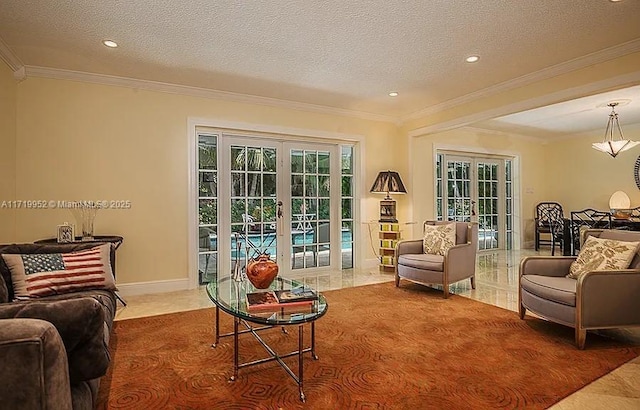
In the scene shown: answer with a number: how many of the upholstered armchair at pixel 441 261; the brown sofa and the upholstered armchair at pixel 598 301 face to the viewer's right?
1

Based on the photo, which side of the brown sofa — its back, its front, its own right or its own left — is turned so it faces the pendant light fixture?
front

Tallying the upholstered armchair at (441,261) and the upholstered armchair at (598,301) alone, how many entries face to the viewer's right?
0

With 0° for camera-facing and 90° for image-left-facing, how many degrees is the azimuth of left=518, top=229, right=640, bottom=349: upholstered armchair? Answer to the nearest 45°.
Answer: approximately 45°

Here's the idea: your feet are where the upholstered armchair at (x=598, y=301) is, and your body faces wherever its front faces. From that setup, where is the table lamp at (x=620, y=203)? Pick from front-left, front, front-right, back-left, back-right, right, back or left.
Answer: back-right

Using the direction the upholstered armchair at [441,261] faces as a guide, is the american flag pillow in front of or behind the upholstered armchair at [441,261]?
in front

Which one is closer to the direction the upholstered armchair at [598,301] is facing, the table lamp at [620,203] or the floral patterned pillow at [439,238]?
the floral patterned pillow

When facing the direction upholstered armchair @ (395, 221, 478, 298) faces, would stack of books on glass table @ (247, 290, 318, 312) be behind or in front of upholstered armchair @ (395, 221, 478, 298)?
in front

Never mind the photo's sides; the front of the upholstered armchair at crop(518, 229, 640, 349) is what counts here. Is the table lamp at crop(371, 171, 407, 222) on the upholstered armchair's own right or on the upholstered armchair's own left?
on the upholstered armchair's own right

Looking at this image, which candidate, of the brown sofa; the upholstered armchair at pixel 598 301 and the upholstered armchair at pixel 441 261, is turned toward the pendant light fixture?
the brown sofa

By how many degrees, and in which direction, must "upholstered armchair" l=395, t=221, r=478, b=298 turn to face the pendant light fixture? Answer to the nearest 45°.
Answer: approximately 180°

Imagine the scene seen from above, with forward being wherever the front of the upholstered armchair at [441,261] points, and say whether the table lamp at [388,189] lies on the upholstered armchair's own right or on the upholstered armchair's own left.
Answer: on the upholstered armchair's own right

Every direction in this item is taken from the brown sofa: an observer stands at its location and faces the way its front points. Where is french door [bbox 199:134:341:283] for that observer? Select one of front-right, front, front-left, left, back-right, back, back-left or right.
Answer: front-left

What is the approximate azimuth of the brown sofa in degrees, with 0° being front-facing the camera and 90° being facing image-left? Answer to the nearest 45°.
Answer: approximately 270°
